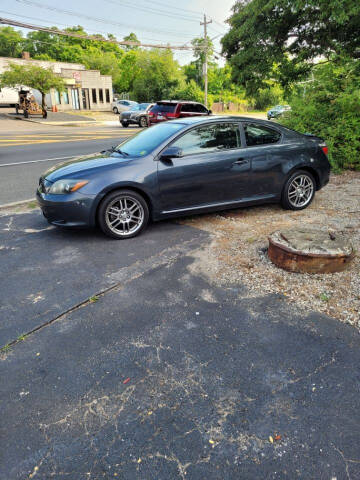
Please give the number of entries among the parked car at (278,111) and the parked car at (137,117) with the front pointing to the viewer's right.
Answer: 0

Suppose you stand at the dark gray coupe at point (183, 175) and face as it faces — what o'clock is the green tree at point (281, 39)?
The green tree is roughly at 5 o'clock from the dark gray coupe.

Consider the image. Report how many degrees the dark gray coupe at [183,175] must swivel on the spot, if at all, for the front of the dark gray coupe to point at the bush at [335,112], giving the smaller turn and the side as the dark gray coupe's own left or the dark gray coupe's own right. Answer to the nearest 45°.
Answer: approximately 180°

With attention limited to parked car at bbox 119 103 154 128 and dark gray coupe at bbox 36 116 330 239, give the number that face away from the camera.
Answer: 0

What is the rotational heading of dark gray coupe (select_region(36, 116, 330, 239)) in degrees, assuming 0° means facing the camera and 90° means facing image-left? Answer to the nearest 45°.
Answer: approximately 45°
